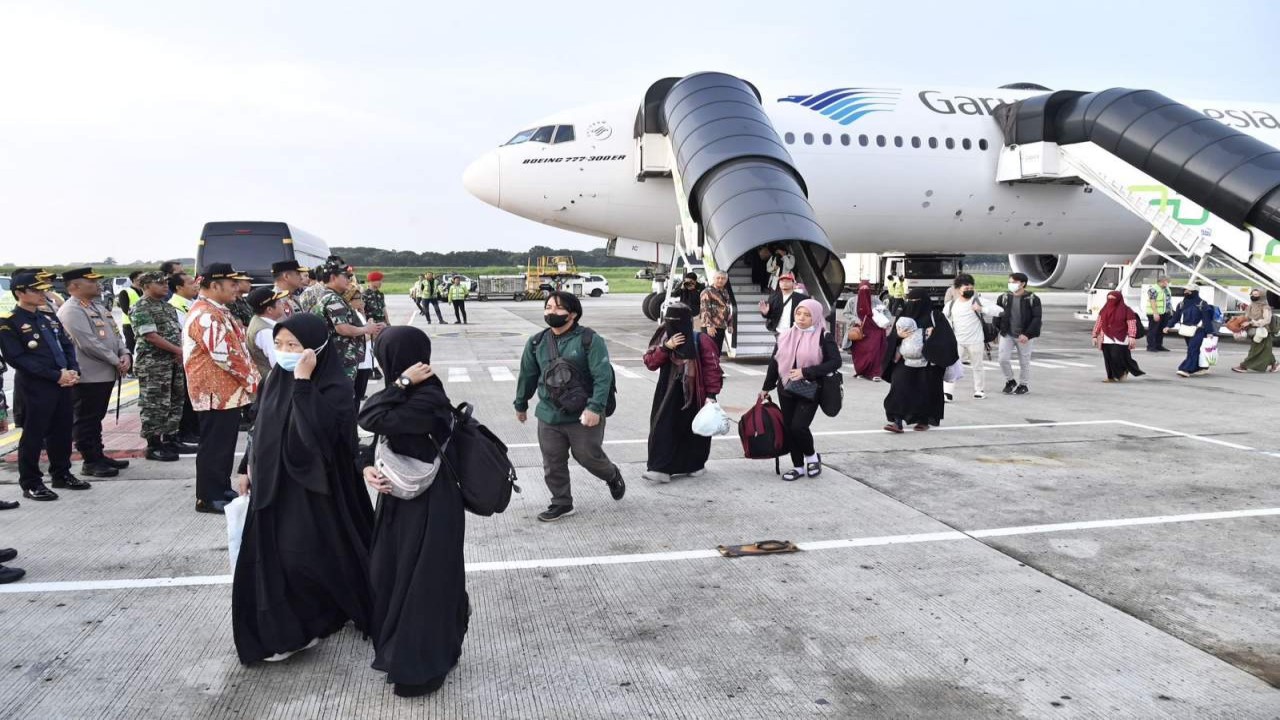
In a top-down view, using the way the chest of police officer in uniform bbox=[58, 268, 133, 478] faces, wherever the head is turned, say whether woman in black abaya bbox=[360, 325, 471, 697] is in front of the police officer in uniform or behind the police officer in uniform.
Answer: in front

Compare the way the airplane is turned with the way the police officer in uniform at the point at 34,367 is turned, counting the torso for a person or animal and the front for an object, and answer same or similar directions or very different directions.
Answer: very different directions

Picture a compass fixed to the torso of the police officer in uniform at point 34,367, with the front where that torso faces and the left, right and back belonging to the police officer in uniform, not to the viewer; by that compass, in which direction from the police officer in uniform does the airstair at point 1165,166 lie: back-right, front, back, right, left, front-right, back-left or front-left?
front-left

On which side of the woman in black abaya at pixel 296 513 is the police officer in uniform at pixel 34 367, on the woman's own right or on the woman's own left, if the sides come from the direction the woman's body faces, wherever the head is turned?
on the woman's own right

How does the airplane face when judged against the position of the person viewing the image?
facing to the left of the viewer

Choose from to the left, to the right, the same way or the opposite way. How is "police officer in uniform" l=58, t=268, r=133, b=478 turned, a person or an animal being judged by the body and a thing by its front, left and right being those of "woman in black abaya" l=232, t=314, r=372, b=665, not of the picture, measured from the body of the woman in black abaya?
to the left

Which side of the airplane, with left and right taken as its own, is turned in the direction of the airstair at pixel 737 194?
left

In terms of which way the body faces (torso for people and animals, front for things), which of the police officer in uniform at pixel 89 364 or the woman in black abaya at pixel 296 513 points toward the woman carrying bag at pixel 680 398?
the police officer in uniform

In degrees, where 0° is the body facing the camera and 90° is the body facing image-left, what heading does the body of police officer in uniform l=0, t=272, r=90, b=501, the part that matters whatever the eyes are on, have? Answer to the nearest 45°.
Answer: approximately 315°

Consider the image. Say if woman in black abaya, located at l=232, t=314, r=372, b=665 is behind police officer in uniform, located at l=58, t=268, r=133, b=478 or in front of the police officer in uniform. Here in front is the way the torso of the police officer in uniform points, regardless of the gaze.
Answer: in front
